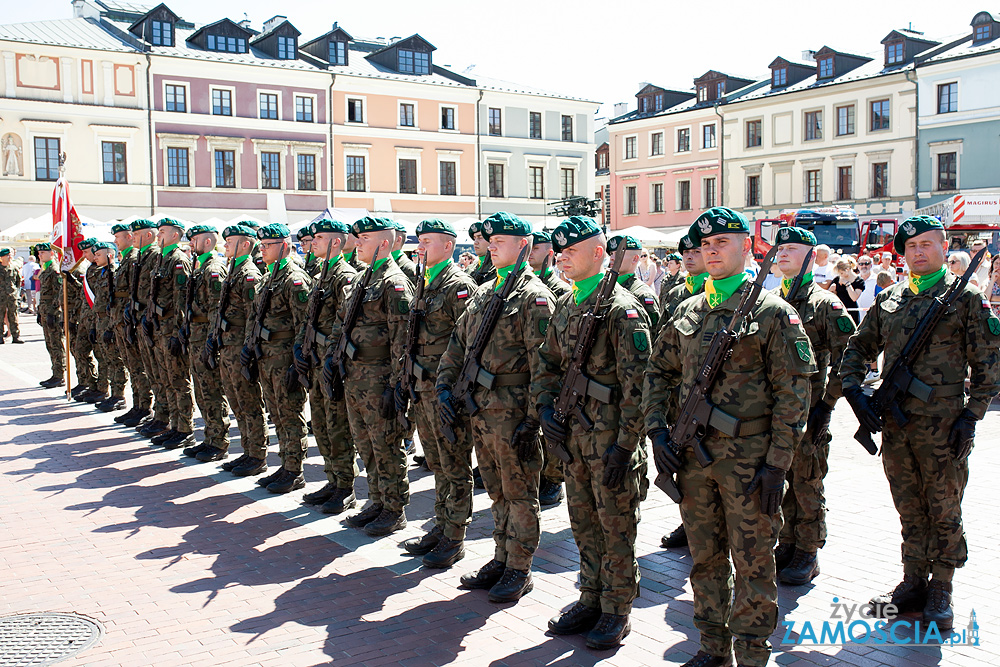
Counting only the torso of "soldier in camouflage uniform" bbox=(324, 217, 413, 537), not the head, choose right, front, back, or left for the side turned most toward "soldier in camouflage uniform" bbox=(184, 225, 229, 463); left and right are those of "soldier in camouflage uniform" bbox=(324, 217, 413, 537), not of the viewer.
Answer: right

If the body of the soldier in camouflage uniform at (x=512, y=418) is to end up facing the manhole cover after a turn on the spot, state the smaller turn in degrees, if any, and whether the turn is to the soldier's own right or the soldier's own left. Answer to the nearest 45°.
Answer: approximately 45° to the soldier's own right

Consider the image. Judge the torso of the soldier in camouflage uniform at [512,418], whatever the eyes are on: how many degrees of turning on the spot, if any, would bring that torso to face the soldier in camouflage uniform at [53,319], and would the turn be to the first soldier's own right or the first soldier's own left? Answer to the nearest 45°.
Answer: approximately 90° to the first soldier's own right

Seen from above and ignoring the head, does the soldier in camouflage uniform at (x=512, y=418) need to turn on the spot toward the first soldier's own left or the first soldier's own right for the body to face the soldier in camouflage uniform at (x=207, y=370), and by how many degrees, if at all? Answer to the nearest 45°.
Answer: approximately 90° to the first soldier's own right

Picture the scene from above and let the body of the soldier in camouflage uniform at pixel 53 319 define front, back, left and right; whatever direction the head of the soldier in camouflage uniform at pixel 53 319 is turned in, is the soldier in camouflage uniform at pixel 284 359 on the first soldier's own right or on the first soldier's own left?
on the first soldier's own left

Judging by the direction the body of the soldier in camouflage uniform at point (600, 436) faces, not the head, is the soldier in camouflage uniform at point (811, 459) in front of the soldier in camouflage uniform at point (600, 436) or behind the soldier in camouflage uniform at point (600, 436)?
behind

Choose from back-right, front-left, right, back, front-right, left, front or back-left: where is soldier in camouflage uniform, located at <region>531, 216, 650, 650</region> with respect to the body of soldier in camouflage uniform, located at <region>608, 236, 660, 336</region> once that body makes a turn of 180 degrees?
back-right

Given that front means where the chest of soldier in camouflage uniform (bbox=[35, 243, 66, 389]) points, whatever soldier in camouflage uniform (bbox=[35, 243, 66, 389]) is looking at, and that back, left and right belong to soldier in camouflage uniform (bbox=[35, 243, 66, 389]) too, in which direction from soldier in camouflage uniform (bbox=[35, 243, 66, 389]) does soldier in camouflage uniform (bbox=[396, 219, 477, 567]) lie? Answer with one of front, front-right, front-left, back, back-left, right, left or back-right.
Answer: front-left

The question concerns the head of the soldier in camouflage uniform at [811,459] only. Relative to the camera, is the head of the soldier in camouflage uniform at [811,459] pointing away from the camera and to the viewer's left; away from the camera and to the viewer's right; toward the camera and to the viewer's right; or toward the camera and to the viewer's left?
toward the camera and to the viewer's left

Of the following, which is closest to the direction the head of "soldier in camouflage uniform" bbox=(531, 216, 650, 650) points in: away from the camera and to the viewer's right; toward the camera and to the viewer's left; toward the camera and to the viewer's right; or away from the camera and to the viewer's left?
toward the camera and to the viewer's left

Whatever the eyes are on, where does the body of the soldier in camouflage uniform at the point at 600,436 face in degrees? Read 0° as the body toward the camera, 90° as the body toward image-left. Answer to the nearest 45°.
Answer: approximately 45°
